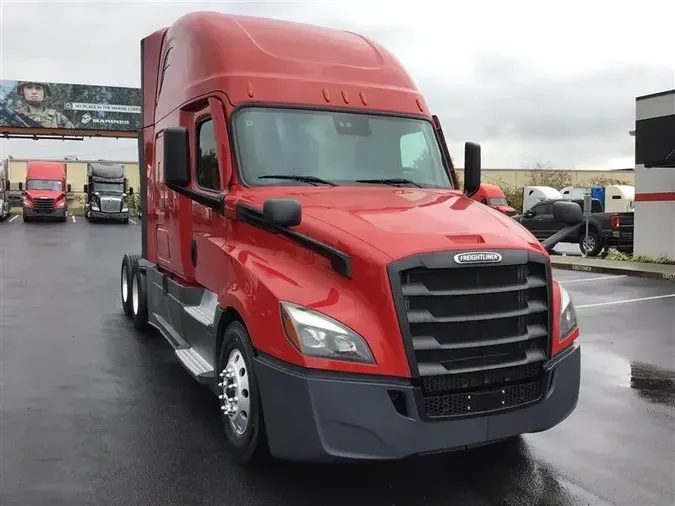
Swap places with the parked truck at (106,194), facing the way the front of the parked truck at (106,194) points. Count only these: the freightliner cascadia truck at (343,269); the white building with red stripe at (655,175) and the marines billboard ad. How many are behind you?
1

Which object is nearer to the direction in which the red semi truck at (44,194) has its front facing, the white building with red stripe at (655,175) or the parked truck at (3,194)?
the white building with red stripe

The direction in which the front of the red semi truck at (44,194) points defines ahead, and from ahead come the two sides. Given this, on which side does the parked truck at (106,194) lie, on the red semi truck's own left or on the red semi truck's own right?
on the red semi truck's own left

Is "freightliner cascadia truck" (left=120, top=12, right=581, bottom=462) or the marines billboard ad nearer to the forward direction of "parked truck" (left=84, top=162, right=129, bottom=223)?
the freightliner cascadia truck

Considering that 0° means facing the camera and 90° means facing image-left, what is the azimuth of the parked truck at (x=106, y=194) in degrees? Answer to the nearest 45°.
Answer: approximately 0°

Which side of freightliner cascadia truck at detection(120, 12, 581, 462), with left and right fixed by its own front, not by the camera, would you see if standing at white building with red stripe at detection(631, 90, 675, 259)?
left

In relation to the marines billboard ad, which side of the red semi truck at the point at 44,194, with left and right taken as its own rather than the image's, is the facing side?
back

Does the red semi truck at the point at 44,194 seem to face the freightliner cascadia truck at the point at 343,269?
yes

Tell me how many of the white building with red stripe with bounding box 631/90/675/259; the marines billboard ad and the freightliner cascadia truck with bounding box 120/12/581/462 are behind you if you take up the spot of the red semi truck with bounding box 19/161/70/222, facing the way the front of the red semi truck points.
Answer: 1

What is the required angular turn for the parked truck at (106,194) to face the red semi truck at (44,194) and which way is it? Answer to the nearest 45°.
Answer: approximately 90° to its right

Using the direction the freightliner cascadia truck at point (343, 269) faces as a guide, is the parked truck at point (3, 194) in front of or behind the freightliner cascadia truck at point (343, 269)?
behind
